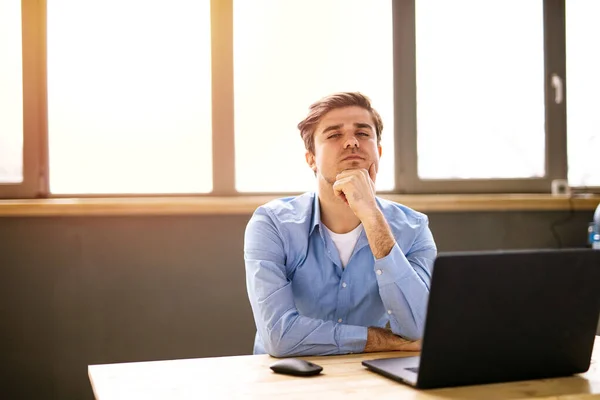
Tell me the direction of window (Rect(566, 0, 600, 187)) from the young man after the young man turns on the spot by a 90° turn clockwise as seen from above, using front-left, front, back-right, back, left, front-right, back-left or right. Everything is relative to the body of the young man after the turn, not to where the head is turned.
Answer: back-right

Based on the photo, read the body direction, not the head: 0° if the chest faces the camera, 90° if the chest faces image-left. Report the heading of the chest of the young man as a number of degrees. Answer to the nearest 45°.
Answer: approximately 0°

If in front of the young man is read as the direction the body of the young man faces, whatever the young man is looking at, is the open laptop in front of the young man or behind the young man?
in front

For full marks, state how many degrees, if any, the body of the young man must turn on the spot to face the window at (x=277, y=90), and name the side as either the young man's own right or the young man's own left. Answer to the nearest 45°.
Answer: approximately 180°

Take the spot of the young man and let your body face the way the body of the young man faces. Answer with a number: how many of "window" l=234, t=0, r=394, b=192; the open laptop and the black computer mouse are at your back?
1

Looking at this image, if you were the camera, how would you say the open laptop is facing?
facing away from the viewer and to the left of the viewer

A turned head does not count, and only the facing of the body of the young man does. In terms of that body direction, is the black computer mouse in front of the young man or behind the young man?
in front

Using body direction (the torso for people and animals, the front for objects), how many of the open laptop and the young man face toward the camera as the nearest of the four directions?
1

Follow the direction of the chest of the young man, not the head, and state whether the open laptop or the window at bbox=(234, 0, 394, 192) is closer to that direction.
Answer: the open laptop

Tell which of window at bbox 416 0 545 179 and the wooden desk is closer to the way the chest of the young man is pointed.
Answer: the wooden desk

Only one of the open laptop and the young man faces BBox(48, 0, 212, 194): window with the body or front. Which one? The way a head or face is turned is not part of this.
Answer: the open laptop

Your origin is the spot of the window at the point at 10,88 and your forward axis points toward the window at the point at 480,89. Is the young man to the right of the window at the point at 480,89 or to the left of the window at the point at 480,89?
right

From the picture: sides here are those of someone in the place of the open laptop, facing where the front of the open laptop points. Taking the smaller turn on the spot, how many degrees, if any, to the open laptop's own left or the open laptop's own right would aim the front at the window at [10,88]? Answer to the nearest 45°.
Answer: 0° — it already faces it

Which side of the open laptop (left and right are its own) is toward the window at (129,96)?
front
